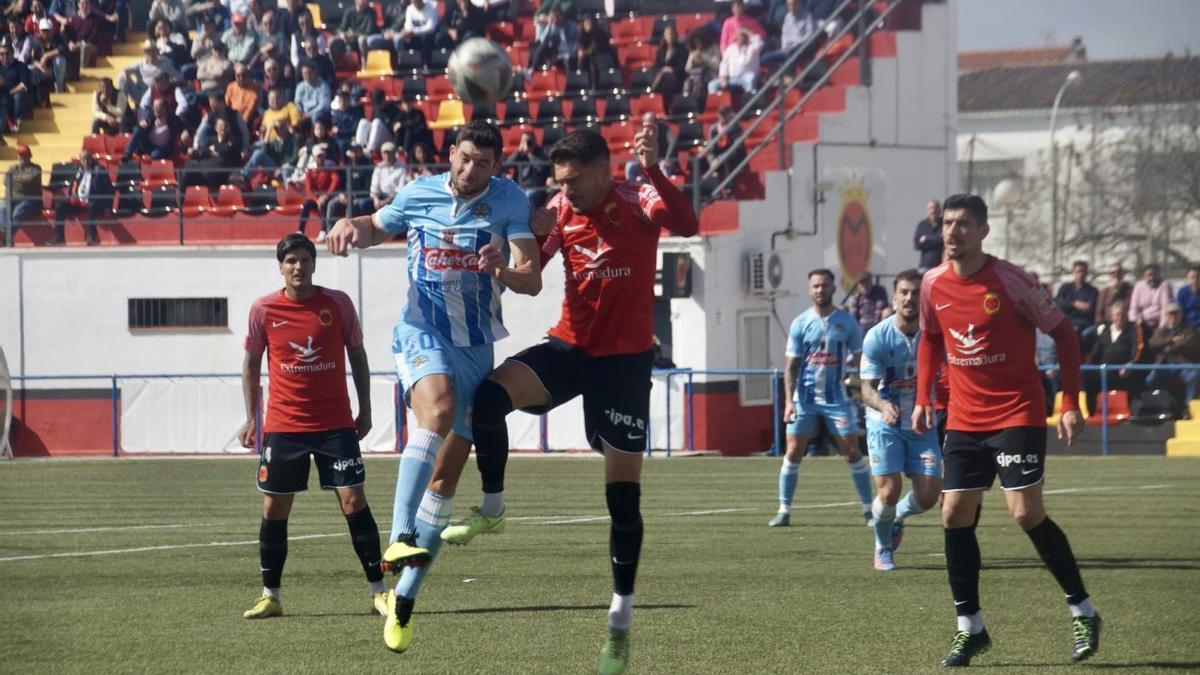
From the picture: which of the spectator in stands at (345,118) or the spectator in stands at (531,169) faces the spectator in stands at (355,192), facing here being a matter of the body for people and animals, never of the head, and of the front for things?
the spectator in stands at (345,118)

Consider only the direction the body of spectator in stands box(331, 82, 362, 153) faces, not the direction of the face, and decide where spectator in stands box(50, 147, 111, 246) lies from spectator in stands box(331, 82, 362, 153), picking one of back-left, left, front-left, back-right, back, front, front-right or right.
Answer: right

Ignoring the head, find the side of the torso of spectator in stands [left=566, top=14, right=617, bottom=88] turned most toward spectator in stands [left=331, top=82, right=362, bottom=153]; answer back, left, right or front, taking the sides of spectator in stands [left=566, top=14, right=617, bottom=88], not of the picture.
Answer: right

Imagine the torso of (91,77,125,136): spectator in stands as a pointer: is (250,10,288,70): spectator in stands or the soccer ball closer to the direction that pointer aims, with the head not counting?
the soccer ball

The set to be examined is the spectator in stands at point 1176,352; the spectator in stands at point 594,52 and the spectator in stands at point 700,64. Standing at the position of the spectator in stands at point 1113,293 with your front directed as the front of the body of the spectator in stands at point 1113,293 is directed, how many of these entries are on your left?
1

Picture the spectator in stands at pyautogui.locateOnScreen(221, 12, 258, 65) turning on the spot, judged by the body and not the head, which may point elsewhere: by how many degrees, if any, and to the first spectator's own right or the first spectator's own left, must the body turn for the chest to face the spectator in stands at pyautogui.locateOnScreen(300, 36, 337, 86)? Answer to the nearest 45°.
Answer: approximately 45° to the first spectator's own left

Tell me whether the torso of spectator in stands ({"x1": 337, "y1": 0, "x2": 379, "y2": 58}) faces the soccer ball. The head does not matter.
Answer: yes

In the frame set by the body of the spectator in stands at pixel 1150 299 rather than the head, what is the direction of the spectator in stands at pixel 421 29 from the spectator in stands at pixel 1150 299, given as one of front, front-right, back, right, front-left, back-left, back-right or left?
right

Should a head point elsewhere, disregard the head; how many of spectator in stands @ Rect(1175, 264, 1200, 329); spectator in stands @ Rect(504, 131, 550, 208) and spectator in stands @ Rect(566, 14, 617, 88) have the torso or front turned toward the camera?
3

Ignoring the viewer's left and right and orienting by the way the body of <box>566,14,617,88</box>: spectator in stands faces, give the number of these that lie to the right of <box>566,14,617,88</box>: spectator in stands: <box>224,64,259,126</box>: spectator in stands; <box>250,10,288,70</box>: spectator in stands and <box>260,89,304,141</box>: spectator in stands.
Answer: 3

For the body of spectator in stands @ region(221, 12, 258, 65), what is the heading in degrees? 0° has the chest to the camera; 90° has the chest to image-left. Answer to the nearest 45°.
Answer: approximately 0°

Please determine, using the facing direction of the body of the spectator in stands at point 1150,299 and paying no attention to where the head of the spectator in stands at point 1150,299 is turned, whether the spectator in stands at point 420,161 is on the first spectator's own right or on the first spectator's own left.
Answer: on the first spectator's own right

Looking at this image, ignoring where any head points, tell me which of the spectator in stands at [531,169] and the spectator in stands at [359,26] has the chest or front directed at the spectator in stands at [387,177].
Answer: the spectator in stands at [359,26]

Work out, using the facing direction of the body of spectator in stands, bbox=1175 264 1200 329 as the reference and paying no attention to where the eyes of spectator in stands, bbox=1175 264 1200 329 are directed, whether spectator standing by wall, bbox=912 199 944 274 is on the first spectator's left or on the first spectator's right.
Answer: on the first spectator's right
